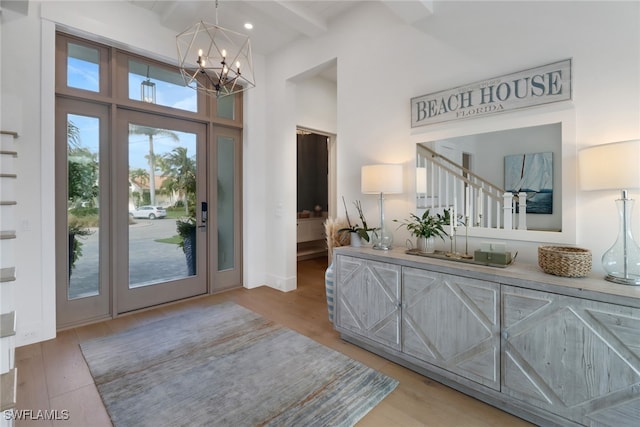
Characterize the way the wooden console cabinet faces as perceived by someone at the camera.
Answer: facing the viewer and to the left of the viewer

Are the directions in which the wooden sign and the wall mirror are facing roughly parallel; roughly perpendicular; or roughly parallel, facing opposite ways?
roughly parallel

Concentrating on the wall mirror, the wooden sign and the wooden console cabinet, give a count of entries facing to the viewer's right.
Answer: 0

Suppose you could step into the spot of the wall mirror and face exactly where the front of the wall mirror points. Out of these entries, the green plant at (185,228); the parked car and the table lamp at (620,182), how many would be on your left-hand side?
1

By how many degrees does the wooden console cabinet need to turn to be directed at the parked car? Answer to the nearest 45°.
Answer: approximately 45° to its right

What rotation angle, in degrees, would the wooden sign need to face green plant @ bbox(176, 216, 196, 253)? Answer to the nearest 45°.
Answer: approximately 45° to its right

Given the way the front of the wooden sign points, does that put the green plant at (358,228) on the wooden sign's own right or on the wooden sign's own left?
on the wooden sign's own right

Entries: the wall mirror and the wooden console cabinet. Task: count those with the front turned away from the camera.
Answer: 0

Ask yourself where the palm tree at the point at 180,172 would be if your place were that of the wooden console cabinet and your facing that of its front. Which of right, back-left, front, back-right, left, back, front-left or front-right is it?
front-right

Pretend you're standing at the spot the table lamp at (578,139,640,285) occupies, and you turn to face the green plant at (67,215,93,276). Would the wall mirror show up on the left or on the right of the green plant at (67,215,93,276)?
right

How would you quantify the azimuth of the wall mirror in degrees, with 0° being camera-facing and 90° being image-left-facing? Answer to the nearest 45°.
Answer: approximately 45°

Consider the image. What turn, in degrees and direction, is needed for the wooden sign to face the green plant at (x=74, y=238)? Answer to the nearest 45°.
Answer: approximately 45° to its right

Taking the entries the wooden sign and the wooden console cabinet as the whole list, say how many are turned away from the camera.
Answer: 0

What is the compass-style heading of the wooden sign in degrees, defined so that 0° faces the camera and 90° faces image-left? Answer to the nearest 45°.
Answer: approximately 45°

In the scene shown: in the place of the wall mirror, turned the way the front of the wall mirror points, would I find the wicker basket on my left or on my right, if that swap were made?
on my left

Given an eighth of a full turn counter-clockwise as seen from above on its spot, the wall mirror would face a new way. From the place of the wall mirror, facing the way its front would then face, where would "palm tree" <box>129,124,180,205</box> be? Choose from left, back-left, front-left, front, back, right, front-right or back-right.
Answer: right
